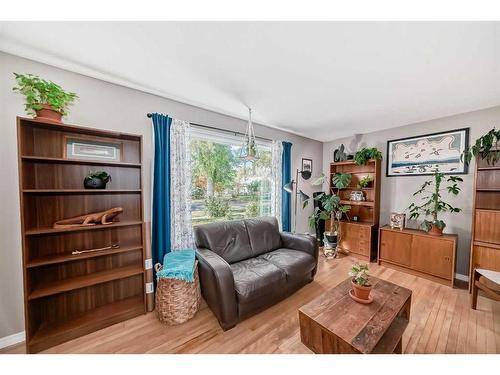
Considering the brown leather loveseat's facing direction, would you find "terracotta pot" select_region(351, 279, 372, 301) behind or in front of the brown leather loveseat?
in front

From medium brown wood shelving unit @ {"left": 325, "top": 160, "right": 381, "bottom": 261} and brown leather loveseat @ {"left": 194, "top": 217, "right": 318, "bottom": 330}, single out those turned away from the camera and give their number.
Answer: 0

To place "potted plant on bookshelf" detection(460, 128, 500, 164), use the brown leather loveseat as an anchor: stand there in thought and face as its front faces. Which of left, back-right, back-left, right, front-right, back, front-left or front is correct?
front-left

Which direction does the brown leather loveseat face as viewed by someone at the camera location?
facing the viewer and to the right of the viewer

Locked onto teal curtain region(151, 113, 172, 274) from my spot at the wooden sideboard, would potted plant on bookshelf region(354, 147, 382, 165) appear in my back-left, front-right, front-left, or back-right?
front-right

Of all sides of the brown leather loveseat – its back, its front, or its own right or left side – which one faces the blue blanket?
right

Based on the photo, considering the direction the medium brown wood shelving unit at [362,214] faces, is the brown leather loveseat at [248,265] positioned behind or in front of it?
in front

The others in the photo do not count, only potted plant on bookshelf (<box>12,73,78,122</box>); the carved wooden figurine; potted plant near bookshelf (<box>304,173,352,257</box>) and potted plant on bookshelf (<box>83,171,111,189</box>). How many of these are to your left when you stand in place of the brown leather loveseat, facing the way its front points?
1

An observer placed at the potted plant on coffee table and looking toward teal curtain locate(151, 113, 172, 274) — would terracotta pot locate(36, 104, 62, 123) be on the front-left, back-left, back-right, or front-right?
front-left

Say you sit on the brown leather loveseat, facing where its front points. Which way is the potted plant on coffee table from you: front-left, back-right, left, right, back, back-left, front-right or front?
front

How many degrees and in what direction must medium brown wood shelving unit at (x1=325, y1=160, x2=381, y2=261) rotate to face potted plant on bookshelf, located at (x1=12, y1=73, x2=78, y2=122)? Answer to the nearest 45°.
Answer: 0° — it already faces it

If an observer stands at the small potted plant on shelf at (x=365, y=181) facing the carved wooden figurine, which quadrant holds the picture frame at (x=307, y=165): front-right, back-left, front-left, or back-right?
front-right

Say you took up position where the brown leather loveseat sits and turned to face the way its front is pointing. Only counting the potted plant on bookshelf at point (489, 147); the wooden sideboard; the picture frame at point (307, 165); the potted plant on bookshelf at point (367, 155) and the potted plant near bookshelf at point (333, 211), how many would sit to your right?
0

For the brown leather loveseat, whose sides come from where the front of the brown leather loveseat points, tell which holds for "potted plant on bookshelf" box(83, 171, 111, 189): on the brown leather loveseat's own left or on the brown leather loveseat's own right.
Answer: on the brown leather loveseat's own right

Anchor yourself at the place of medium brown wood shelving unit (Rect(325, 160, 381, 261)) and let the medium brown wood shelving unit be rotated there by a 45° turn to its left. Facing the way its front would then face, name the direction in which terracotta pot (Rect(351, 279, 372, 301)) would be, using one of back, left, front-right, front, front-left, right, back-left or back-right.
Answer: front
